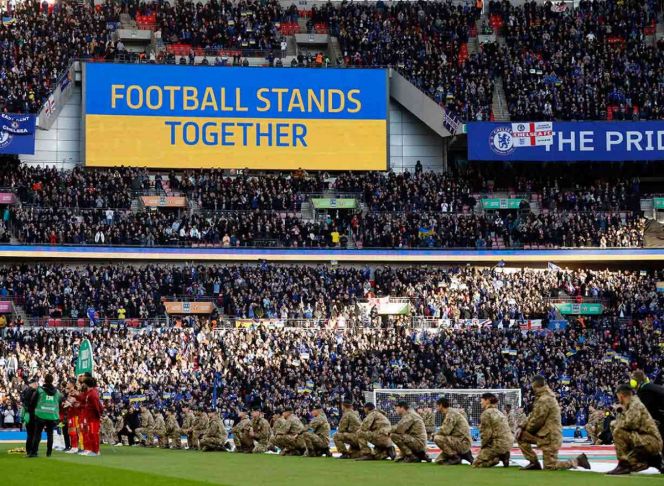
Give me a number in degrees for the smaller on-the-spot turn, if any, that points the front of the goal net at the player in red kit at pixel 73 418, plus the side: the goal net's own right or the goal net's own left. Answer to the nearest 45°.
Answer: approximately 45° to the goal net's own right

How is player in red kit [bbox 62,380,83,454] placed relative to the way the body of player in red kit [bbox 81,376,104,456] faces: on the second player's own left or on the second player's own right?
on the second player's own right

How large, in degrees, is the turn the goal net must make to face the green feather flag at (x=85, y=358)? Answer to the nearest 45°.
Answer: approximately 45° to its right

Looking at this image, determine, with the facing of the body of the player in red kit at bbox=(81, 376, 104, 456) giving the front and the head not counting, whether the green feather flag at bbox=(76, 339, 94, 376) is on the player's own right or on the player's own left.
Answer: on the player's own right
